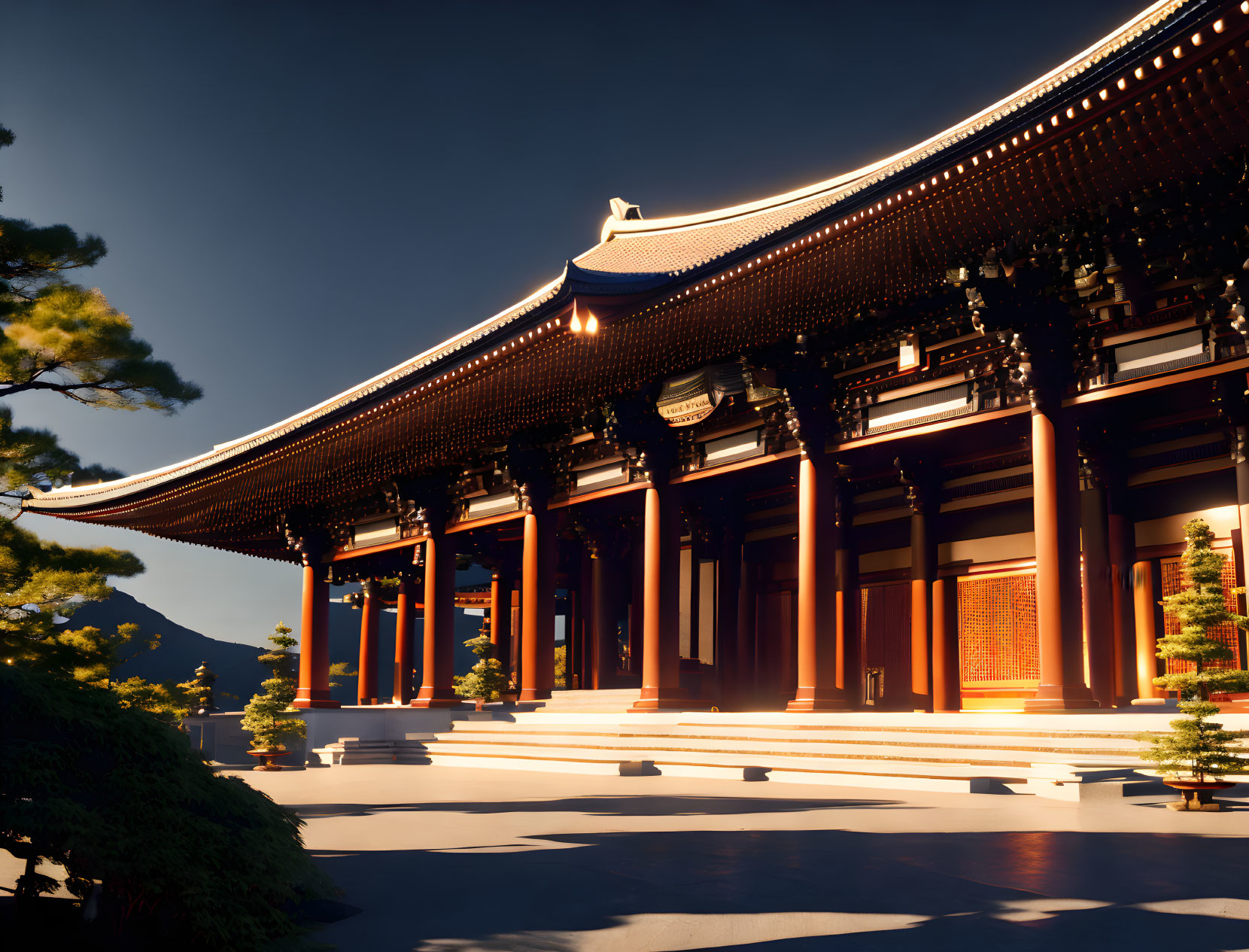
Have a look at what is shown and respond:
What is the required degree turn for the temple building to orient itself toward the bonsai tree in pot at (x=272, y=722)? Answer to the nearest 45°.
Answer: approximately 90° to its right

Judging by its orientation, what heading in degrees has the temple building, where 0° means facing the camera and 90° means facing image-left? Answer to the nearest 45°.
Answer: approximately 45°

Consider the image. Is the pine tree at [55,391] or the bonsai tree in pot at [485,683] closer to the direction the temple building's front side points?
the pine tree

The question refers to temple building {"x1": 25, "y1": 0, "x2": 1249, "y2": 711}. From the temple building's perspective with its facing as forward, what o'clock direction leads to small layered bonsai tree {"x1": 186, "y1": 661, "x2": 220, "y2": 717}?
The small layered bonsai tree is roughly at 3 o'clock from the temple building.

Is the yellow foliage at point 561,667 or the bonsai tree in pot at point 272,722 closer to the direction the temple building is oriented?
the bonsai tree in pot

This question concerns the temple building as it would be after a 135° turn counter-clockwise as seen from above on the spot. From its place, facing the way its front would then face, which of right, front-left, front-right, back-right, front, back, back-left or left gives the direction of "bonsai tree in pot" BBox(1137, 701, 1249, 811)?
right

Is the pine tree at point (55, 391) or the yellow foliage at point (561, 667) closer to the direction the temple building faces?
the pine tree
